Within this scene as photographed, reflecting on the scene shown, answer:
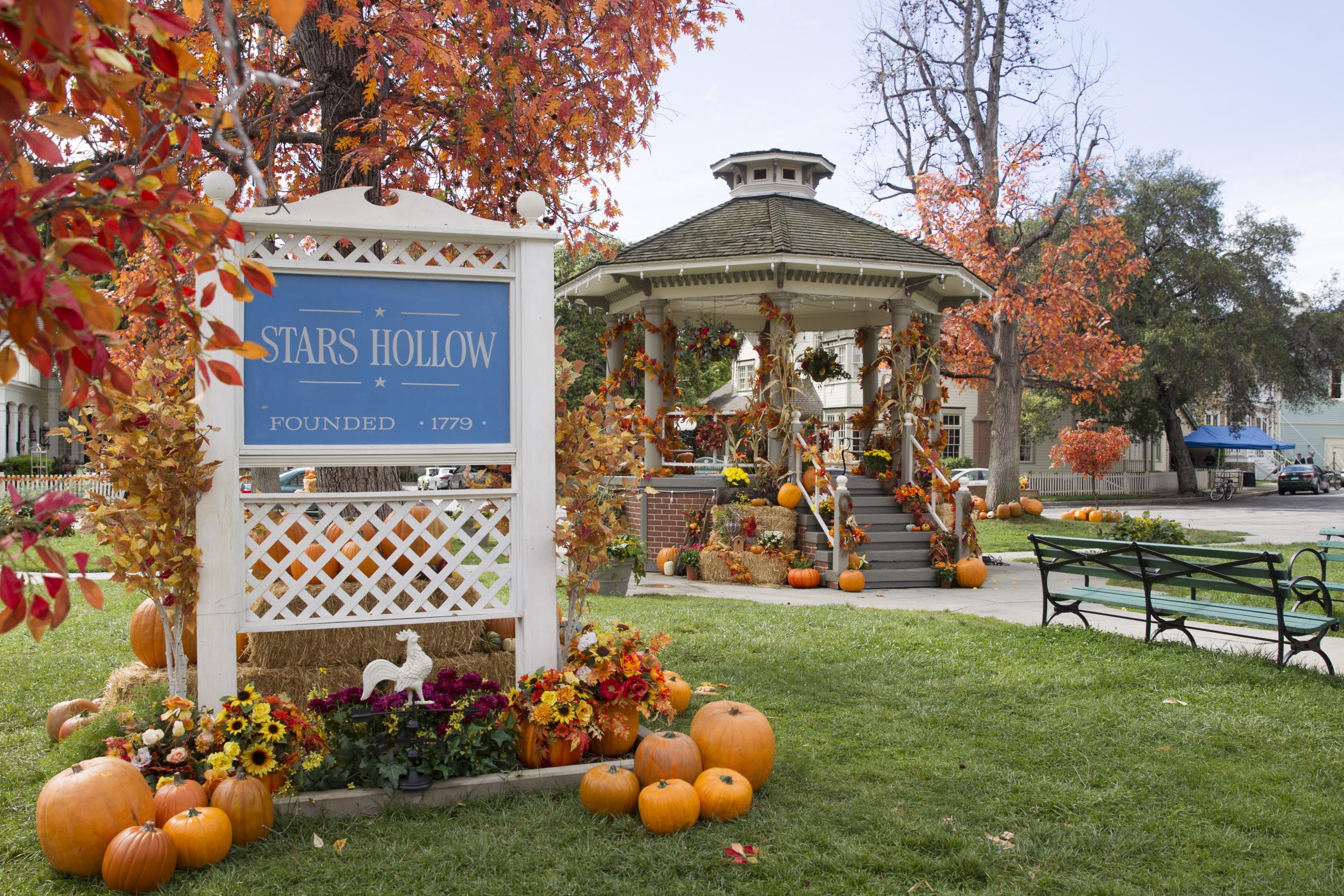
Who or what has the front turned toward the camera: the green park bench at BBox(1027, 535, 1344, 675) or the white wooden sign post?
the white wooden sign post

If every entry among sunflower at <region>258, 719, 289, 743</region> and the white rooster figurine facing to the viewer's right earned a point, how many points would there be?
1

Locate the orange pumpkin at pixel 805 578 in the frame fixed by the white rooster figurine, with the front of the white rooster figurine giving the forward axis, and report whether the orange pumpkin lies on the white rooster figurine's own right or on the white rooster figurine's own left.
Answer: on the white rooster figurine's own left

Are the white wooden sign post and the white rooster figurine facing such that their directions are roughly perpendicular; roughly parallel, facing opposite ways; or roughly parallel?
roughly perpendicular

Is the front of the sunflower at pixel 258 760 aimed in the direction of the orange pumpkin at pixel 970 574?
no

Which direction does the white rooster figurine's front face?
to the viewer's right

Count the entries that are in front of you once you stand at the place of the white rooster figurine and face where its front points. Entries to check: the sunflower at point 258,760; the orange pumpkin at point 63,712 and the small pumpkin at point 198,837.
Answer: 0

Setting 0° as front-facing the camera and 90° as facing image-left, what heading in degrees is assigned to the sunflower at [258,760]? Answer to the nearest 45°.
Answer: approximately 0°

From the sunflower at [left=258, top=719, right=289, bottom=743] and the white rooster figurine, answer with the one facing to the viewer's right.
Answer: the white rooster figurine

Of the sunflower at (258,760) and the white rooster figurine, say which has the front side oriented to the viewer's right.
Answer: the white rooster figurine

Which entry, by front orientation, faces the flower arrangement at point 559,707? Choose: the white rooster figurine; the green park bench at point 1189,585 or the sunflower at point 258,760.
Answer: the white rooster figurine

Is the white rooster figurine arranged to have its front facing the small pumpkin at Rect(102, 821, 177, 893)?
no

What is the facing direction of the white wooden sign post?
toward the camera

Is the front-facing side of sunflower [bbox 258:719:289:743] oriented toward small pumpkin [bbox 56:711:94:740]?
no

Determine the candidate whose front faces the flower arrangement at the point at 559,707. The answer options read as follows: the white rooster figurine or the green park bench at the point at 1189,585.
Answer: the white rooster figurine

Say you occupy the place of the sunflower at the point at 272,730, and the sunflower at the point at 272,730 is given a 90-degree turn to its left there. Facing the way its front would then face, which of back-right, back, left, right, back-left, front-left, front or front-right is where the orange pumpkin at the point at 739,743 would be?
front
